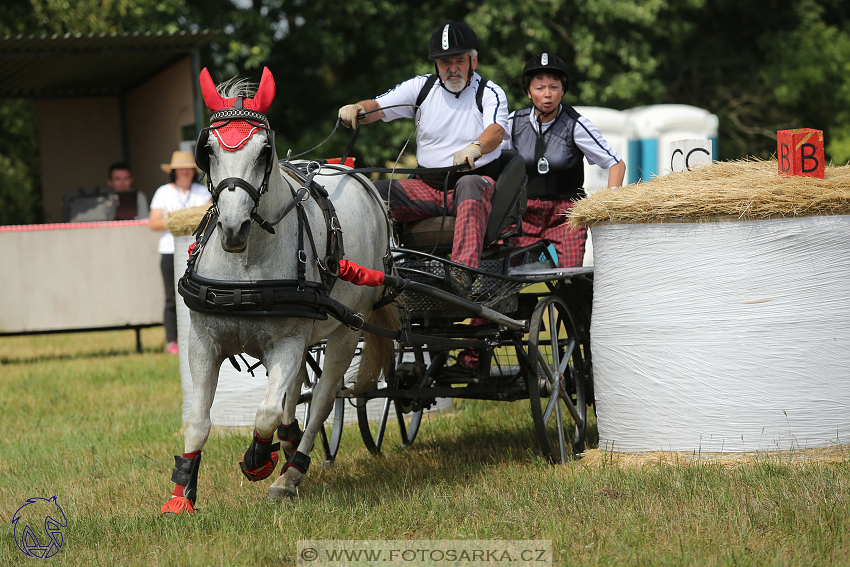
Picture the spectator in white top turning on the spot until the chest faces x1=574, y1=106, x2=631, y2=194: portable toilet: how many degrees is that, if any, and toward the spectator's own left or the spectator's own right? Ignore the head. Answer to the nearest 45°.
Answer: approximately 135° to the spectator's own left

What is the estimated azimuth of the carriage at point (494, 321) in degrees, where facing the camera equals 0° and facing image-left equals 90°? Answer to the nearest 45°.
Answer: approximately 45°

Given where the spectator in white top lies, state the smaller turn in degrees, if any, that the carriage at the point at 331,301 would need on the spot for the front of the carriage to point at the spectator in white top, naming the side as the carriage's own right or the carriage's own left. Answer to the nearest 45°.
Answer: approximately 135° to the carriage's own right

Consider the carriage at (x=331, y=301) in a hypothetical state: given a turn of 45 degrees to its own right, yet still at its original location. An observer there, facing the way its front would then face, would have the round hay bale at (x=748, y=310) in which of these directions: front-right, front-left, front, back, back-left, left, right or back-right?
back

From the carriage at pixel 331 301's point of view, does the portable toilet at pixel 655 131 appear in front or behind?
behind

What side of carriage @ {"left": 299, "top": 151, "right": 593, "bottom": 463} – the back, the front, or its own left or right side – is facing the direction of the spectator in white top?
right

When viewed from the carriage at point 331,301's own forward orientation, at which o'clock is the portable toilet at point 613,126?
The portable toilet is roughly at 5 o'clock from the carriage.
